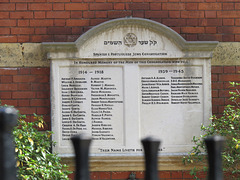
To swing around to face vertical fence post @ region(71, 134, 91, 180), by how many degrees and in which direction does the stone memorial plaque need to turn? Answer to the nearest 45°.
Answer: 0° — it already faces it

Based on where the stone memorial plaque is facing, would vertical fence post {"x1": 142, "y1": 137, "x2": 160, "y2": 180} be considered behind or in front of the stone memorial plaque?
in front

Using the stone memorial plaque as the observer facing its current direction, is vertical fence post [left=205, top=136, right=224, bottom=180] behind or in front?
in front

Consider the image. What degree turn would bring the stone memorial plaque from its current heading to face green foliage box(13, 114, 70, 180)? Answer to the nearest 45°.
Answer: approximately 45° to its right

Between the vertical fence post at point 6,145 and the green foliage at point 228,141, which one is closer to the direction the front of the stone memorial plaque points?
the vertical fence post

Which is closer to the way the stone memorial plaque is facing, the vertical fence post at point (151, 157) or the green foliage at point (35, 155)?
the vertical fence post

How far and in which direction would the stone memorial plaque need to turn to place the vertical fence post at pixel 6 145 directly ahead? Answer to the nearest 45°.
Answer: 0° — it already faces it

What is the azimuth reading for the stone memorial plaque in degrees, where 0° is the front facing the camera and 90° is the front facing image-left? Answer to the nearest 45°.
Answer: approximately 0°

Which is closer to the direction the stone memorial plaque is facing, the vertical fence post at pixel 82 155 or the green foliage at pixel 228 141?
the vertical fence post
